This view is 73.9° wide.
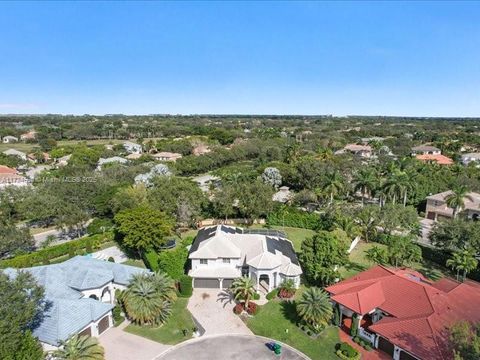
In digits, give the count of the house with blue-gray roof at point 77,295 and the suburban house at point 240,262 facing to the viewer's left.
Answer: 0

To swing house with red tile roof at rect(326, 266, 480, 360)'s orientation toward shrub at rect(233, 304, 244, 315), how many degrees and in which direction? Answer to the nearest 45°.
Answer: approximately 45° to its right

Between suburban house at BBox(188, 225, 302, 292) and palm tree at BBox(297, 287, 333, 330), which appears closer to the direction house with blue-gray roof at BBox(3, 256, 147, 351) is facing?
the palm tree

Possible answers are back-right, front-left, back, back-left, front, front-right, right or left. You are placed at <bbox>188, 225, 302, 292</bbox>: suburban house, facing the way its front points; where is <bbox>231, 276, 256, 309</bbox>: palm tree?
front

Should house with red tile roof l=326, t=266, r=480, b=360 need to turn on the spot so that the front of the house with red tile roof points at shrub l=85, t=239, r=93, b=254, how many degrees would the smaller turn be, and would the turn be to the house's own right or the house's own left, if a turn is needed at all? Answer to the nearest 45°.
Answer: approximately 45° to the house's own right

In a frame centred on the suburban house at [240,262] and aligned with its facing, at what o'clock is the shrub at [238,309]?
The shrub is roughly at 12 o'clock from the suburban house.

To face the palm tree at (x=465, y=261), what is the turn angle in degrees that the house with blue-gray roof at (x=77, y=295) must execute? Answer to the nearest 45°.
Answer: approximately 45° to its left

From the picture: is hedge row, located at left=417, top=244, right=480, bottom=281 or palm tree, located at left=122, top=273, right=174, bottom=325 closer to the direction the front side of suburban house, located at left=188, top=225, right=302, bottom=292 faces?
the palm tree

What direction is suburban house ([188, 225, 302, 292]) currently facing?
toward the camera

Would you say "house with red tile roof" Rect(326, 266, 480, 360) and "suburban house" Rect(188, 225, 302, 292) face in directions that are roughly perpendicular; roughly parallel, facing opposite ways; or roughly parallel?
roughly perpendicular

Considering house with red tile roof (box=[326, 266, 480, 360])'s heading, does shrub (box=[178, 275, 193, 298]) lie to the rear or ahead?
ahead

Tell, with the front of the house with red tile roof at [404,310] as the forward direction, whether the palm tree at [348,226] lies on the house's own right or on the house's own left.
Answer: on the house's own right

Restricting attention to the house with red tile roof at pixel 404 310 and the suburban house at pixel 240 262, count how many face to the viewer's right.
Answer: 0

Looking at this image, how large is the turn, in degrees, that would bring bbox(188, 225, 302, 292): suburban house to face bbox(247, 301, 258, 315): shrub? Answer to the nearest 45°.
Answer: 0° — it already faces it

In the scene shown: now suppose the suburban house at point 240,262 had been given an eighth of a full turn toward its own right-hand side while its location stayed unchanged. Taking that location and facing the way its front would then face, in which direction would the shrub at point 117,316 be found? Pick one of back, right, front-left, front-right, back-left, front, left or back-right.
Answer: front

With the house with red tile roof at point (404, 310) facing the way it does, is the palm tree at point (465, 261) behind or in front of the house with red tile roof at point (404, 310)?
behind

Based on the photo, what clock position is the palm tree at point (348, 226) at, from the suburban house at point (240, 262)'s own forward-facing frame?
The palm tree is roughly at 8 o'clock from the suburban house.

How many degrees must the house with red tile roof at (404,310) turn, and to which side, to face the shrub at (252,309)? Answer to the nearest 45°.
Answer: approximately 45° to its right

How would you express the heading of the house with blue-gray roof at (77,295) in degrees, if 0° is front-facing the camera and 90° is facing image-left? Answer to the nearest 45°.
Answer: approximately 315°

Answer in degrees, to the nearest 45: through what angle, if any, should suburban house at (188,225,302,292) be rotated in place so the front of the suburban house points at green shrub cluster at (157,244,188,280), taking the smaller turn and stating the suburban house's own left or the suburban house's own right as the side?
approximately 90° to the suburban house's own right
